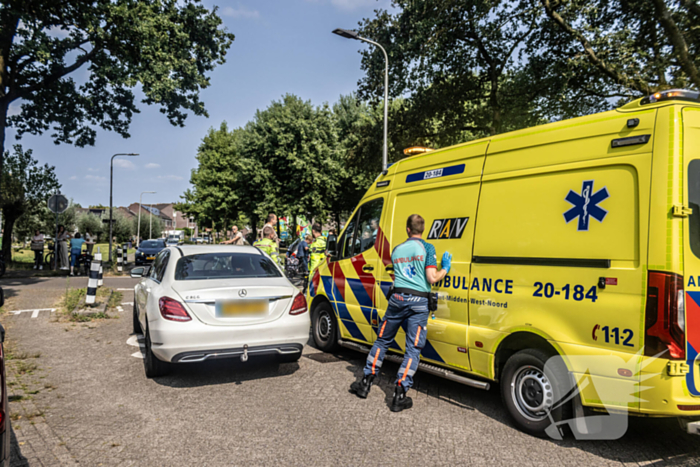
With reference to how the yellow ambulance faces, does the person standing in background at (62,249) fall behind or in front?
in front

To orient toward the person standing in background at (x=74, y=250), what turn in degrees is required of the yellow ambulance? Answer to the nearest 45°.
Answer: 0° — it already faces them

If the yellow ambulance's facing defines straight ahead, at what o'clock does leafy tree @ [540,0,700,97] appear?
The leafy tree is roughly at 2 o'clock from the yellow ambulance.

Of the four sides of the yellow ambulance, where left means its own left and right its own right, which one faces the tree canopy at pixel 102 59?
front

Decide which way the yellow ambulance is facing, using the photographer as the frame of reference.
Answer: facing away from the viewer and to the left of the viewer

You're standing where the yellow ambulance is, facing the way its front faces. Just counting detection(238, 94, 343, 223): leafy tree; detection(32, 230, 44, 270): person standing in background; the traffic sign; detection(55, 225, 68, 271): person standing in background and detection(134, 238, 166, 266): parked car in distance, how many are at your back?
0

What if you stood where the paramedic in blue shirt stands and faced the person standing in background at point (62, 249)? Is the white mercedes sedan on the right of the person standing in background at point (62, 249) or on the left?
left

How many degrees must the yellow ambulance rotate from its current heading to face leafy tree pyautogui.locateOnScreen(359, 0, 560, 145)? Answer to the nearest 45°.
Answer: approximately 45° to its right

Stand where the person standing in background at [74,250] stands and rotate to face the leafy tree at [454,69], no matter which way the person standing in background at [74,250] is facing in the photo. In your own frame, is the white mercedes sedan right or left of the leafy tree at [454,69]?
right

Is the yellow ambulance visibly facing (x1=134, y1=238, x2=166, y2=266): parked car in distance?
yes

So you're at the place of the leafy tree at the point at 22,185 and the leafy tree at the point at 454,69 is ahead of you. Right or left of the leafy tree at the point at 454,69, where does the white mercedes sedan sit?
right

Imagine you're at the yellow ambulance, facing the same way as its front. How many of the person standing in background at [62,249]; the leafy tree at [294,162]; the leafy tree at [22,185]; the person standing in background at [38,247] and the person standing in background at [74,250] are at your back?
0

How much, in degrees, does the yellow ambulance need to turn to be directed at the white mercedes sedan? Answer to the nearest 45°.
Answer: approximately 45° to its left

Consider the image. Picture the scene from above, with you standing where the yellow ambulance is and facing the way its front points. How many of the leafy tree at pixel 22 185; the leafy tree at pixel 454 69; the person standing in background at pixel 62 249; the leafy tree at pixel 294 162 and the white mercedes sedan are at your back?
0

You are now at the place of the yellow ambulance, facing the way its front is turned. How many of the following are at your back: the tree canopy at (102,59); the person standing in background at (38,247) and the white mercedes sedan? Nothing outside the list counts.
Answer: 0

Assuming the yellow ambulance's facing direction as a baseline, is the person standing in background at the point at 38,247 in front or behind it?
in front
